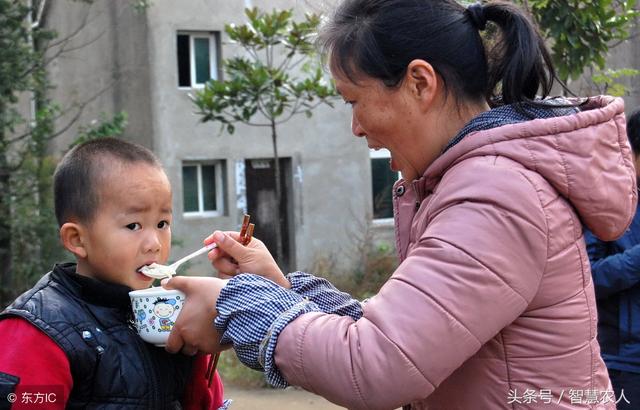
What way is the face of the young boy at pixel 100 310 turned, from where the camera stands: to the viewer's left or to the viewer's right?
to the viewer's right

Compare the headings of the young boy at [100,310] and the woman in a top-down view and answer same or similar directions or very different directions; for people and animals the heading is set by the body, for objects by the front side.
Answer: very different directions

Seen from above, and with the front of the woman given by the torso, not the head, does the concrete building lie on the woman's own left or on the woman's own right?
on the woman's own right

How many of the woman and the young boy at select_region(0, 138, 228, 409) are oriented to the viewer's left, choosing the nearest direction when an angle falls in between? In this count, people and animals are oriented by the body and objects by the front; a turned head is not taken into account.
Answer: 1

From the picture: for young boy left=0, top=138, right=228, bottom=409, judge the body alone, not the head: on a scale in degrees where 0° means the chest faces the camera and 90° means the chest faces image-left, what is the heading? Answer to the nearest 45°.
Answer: approximately 315°

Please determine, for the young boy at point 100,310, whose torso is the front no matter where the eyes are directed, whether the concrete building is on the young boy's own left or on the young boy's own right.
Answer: on the young boy's own left

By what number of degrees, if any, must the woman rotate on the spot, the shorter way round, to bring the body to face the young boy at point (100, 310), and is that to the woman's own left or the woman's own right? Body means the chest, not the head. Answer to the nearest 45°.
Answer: approximately 45° to the woman's own right

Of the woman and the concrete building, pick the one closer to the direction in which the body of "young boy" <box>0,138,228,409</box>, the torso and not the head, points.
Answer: the woman

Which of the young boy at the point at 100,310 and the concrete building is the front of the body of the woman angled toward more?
the young boy

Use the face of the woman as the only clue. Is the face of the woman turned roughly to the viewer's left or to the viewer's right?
to the viewer's left

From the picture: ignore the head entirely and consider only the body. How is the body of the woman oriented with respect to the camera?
to the viewer's left
